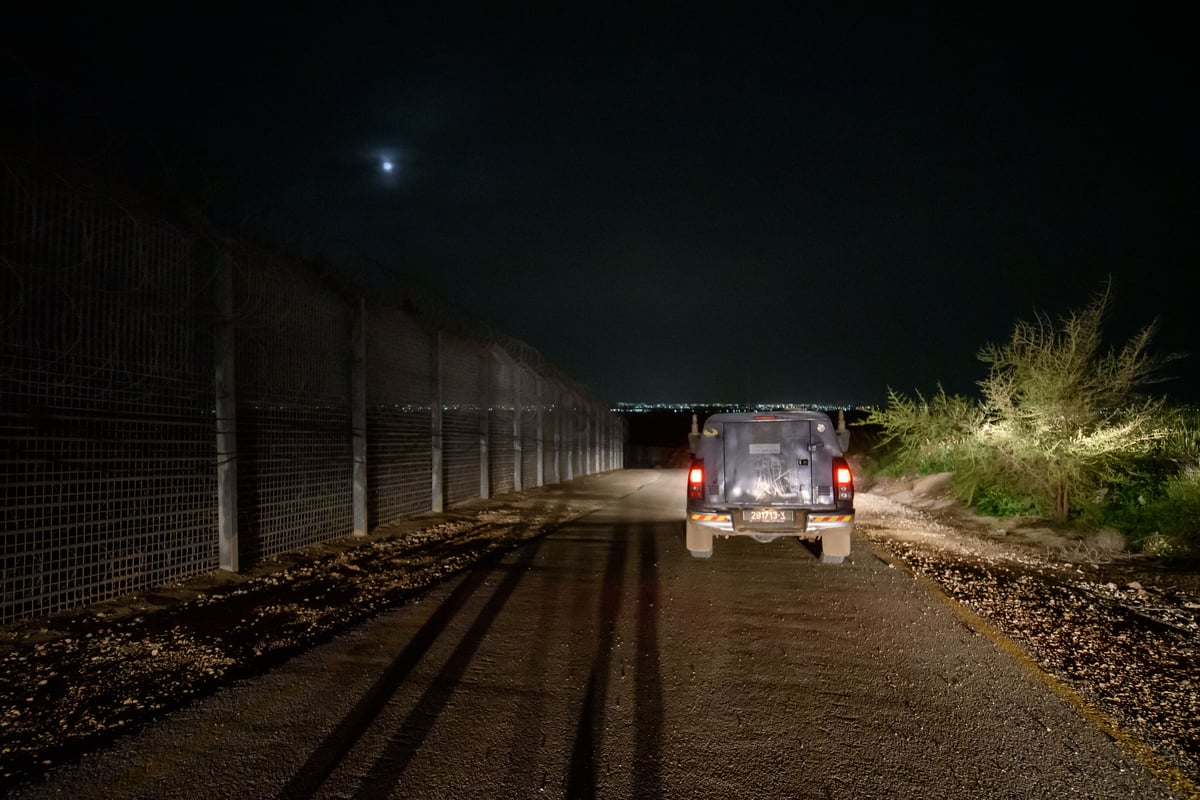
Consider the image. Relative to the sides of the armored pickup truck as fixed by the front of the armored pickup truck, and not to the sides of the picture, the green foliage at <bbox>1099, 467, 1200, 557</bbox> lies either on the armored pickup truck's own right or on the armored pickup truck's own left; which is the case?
on the armored pickup truck's own right

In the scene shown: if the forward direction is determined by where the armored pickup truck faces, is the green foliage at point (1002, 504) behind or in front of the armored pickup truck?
in front

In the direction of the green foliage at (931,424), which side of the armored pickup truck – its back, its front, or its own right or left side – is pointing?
front

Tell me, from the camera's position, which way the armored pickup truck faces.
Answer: facing away from the viewer
